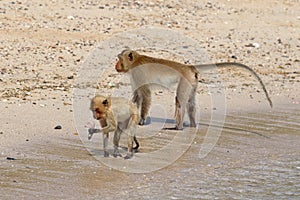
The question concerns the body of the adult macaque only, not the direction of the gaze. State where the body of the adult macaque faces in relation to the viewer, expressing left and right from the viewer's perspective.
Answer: facing to the left of the viewer

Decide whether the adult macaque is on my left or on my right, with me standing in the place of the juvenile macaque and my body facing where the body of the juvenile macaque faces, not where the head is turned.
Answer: on my right

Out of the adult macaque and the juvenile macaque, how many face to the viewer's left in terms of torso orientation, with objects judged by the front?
2

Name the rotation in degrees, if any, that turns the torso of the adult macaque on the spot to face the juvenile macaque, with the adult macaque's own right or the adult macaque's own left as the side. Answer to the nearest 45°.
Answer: approximately 90° to the adult macaque's own left

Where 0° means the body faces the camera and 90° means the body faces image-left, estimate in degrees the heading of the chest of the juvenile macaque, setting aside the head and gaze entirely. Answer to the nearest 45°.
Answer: approximately 90°
